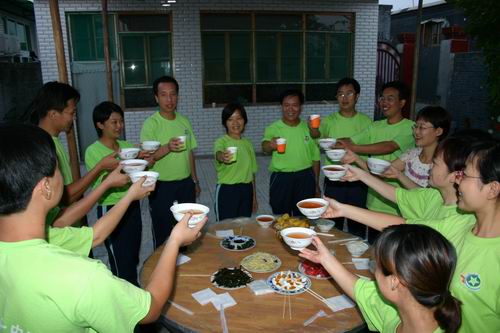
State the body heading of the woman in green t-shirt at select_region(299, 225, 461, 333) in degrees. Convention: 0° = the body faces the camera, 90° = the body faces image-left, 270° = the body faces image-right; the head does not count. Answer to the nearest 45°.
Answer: approximately 135°

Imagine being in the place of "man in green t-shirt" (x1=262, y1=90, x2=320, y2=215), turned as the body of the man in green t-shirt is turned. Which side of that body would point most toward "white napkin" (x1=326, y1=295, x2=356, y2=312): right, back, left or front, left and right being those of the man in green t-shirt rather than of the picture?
front

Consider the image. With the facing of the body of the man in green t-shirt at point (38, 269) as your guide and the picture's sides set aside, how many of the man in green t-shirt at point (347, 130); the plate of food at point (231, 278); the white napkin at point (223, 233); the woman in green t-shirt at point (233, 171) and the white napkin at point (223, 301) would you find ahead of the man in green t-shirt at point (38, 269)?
5

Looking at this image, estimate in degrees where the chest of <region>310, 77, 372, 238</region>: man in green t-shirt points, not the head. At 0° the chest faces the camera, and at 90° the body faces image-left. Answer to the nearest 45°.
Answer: approximately 45°

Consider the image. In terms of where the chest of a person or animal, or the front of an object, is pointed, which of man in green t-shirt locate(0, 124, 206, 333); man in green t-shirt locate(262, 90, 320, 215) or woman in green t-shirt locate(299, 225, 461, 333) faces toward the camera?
man in green t-shirt locate(262, 90, 320, 215)

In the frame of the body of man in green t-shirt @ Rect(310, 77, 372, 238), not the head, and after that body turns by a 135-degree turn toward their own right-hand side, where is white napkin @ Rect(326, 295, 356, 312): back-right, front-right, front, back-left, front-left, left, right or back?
back

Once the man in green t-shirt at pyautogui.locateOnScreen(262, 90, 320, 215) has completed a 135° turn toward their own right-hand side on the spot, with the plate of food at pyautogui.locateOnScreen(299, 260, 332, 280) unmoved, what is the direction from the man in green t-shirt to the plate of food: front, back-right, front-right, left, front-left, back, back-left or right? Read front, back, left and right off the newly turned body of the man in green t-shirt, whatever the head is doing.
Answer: back-left

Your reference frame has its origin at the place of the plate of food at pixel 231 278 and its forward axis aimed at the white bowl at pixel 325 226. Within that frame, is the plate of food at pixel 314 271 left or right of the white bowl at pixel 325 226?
right

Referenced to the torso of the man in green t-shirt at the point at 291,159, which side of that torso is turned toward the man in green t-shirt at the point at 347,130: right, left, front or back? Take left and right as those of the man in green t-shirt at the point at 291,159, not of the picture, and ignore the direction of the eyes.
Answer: left

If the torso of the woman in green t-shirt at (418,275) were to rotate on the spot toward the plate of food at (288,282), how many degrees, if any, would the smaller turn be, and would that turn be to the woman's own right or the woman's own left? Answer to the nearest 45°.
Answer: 0° — they already face it

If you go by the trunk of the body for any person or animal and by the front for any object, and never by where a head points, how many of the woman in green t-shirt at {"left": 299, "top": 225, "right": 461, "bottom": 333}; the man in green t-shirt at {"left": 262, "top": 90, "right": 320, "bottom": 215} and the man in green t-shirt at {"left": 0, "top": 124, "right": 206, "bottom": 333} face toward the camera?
1

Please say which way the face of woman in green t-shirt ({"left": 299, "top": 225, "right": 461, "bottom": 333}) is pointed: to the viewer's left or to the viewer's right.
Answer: to the viewer's left

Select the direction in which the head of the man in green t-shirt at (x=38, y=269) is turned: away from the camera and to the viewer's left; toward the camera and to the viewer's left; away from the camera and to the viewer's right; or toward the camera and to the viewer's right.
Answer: away from the camera and to the viewer's right

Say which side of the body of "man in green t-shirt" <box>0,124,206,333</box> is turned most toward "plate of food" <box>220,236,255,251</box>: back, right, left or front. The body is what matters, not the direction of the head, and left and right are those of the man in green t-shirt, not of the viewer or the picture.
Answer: front

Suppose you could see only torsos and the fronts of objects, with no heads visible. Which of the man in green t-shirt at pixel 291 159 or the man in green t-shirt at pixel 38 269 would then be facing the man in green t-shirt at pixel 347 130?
the man in green t-shirt at pixel 38 269

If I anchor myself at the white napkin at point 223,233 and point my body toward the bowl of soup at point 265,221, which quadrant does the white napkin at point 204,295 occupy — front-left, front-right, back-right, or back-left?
back-right
